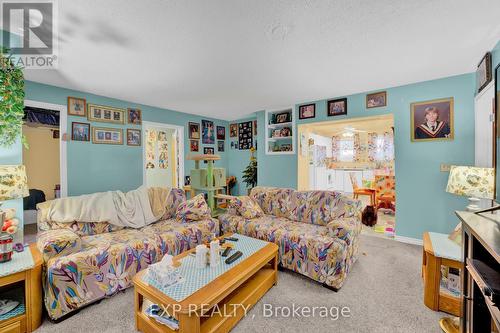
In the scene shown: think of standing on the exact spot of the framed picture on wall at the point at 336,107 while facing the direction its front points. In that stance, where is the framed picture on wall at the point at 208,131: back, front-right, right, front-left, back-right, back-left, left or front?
right

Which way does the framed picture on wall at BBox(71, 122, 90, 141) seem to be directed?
toward the camera

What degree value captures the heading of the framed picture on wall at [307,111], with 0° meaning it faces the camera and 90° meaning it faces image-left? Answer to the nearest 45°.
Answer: approximately 45°

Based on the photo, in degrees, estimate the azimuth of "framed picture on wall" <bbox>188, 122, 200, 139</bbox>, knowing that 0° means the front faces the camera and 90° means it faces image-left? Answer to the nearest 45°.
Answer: approximately 315°

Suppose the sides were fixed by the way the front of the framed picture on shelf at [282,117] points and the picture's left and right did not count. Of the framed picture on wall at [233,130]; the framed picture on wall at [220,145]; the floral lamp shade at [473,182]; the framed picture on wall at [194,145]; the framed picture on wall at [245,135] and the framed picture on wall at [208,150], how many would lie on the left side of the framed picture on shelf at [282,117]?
1

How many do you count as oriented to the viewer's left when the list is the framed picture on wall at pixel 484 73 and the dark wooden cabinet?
2

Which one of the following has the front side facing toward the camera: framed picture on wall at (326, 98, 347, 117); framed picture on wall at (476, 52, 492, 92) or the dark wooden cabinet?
framed picture on wall at (326, 98, 347, 117)

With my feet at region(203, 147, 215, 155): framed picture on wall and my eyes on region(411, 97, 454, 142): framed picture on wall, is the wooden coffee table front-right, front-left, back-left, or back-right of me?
front-right

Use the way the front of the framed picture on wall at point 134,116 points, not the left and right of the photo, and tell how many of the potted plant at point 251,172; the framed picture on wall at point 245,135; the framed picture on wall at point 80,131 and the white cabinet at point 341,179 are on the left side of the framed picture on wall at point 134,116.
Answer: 3

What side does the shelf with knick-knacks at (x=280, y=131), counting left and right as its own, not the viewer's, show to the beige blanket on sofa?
front

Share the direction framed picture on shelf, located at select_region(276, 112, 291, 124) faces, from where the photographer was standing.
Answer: facing the viewer and to the left of the viewer

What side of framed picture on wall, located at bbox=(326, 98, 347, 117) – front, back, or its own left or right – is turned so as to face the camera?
front

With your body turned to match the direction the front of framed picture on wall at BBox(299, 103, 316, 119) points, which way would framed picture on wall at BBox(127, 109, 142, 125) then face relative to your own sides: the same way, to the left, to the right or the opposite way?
to the left

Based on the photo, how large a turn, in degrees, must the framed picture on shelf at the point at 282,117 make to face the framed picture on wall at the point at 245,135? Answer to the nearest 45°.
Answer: approximately 90° to its right

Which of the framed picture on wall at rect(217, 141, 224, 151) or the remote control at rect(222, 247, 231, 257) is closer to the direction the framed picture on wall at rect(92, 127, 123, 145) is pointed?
the remote control

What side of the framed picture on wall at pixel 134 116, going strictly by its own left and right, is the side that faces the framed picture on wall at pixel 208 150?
left

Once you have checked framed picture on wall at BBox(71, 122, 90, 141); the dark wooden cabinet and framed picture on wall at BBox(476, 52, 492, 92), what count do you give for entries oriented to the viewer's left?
2

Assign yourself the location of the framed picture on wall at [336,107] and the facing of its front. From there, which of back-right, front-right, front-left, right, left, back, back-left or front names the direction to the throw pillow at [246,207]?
front-right

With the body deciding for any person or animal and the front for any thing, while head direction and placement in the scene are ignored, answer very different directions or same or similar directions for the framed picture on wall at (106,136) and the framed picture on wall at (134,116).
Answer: same or similar directions
